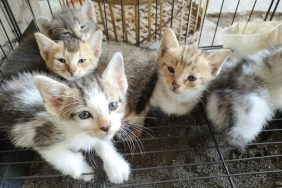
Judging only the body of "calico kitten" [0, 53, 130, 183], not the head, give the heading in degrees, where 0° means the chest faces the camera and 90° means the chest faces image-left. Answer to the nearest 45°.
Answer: approximately 315°

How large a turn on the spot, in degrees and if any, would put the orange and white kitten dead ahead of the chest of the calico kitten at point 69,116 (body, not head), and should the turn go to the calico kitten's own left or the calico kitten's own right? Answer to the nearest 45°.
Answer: approximately 45° to the calico kitten's own left
